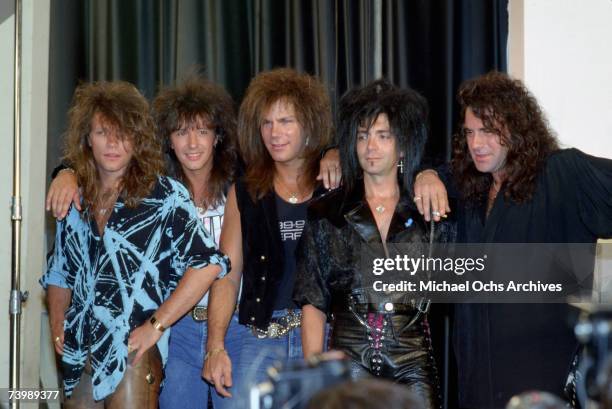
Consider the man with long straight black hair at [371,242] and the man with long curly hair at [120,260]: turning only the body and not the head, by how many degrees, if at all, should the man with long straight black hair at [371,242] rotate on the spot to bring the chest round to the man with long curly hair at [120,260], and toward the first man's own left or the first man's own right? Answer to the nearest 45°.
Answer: approximately 90° to the first man's own right

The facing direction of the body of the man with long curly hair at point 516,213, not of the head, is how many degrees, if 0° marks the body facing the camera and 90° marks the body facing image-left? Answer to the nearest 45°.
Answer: approximately 45°

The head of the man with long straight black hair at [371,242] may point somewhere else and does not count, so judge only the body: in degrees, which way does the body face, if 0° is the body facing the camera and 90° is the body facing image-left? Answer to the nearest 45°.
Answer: approximately 0°

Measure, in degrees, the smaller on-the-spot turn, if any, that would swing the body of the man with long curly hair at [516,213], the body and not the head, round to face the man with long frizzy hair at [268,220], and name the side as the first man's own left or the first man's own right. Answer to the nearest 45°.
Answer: approximately 45° to the first man's own right

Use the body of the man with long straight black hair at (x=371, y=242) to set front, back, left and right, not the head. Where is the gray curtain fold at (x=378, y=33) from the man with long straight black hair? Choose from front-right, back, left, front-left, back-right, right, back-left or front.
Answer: back

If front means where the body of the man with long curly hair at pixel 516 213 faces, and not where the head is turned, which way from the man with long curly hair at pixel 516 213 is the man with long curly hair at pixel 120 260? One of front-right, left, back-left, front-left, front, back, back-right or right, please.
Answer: front-right

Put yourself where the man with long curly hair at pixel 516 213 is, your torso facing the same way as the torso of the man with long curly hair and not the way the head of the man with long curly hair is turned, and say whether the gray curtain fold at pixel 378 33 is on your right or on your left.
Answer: on your right
